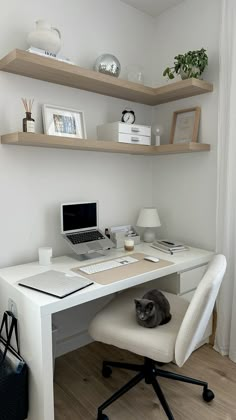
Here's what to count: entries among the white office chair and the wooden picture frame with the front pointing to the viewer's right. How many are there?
0

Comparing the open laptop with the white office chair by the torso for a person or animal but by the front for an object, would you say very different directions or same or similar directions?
very different directions

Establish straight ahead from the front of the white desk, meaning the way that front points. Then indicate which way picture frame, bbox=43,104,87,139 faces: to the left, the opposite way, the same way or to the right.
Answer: the same way

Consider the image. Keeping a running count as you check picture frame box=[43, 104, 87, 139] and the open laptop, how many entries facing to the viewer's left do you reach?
0

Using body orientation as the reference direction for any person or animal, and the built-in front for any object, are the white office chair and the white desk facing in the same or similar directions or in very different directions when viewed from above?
very different directions

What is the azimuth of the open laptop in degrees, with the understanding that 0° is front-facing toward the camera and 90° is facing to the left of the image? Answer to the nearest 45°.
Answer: approximately 315°

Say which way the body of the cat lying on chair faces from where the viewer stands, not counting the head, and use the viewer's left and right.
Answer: facing the viewer and to the left of the viewer

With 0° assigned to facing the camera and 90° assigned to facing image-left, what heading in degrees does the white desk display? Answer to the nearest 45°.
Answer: approximately 315°

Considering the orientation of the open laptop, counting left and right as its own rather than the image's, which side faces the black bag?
right

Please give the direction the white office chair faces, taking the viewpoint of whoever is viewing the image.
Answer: facing away from the viewer and to the left of the viewer

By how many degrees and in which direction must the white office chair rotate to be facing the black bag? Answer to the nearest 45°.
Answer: approximately 45° to its left

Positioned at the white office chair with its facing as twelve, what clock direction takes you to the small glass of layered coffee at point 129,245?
The small glass of layered coffee is roughly at 1 o'clock from the white office chair.

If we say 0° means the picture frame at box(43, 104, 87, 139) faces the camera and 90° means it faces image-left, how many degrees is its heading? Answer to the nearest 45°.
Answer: approximately 315°

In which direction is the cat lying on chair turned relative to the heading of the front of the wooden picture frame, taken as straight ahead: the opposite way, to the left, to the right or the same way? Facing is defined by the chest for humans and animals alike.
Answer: the same way

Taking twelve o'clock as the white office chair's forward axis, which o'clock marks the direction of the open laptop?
The open laptop is roughly at 12 o'clock from the white office chair.

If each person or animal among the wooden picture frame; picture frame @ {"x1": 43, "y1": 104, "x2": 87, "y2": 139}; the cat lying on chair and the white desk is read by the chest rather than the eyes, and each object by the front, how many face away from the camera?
0
